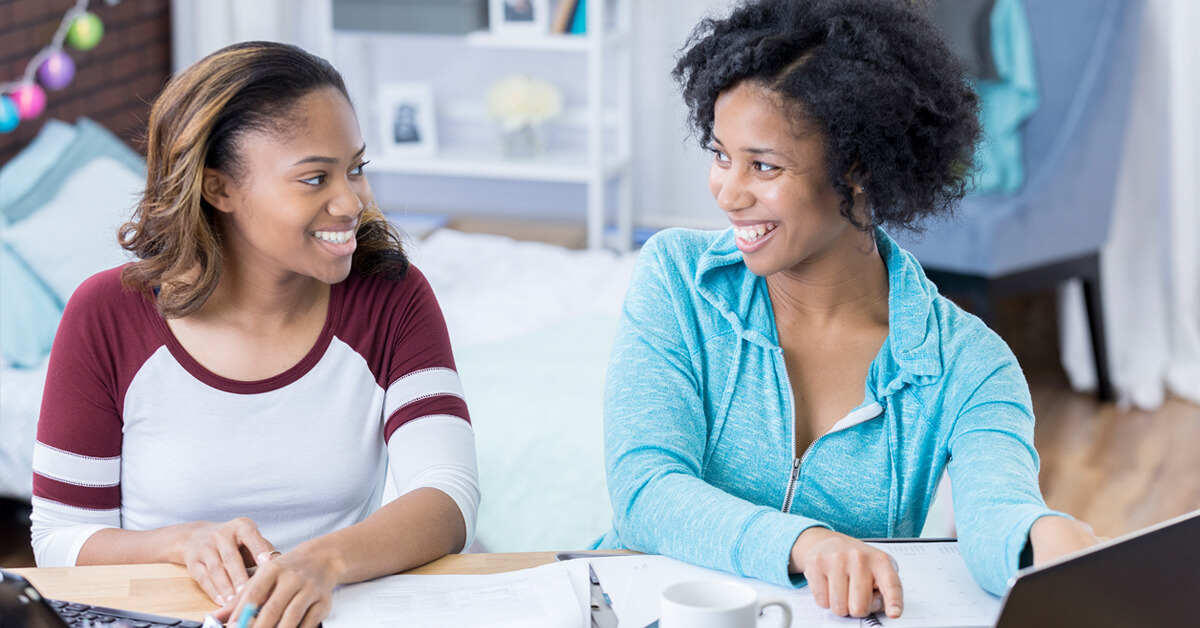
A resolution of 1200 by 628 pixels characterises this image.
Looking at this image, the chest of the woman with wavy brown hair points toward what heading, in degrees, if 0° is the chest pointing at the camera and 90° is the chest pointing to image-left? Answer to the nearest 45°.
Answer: approximately 0°

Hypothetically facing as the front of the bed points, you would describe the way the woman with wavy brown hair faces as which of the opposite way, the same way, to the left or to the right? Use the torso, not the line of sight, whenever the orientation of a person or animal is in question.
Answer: to the right

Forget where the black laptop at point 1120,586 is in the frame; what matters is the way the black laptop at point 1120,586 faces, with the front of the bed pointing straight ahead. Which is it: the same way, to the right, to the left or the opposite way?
to the left

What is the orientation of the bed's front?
to the viewer's right

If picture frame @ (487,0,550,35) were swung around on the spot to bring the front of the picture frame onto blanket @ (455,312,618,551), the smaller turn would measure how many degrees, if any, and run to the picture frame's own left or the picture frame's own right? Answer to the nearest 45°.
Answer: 0° — it already faces it

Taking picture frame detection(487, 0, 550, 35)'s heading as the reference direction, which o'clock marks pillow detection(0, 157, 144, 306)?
The pillow is roughly at 1 o'clock from the picture frame.

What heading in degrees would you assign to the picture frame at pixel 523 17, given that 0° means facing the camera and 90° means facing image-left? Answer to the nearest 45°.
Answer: approximately 0°
